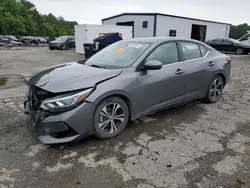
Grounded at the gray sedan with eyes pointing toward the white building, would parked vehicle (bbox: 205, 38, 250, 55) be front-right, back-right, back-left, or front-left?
front-right

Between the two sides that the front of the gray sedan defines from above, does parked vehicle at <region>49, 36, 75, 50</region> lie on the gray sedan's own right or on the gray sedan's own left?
on the gray sedan's own right

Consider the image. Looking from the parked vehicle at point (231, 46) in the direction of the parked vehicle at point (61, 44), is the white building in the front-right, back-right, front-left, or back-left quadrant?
front-right

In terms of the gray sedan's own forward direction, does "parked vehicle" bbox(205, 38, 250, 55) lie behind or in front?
behind

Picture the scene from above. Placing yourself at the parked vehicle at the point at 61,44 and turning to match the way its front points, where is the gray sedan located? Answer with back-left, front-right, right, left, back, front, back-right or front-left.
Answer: front-left

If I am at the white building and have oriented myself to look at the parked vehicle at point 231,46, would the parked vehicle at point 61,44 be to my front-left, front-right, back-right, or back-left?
back-right

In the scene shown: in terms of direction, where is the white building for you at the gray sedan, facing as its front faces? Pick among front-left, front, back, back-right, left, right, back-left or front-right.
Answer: back-right

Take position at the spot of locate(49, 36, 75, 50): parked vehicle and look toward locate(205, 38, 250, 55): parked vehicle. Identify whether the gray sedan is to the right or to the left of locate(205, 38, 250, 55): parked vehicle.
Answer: right

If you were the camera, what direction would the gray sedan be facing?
facing the viewer and to the left of the viewer
